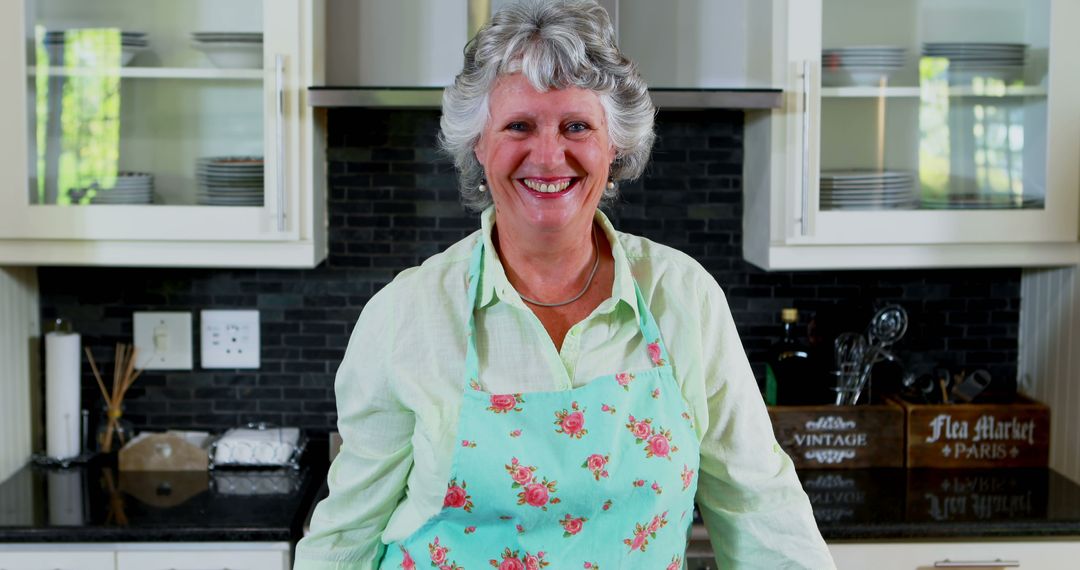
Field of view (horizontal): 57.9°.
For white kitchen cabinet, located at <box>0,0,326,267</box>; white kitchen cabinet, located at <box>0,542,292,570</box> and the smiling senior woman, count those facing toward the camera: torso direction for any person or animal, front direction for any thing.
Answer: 3

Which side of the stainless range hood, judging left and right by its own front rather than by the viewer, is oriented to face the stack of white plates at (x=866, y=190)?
left

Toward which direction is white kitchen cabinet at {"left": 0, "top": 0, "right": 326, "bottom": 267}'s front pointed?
toward the camera

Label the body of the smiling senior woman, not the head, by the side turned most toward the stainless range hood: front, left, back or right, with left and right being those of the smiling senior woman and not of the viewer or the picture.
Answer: back

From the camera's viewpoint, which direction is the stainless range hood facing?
toward the camera

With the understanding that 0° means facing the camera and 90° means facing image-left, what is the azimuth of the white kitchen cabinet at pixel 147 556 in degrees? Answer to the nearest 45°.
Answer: approximately 0°

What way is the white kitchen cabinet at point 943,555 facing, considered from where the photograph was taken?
facing the viewer

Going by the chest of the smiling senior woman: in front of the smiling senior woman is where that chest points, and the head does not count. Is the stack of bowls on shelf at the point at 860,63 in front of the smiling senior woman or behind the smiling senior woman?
behind

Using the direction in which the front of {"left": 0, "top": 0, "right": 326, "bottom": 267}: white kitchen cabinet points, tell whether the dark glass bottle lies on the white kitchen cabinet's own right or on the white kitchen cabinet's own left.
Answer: on the white kitchen cabinet's own left
